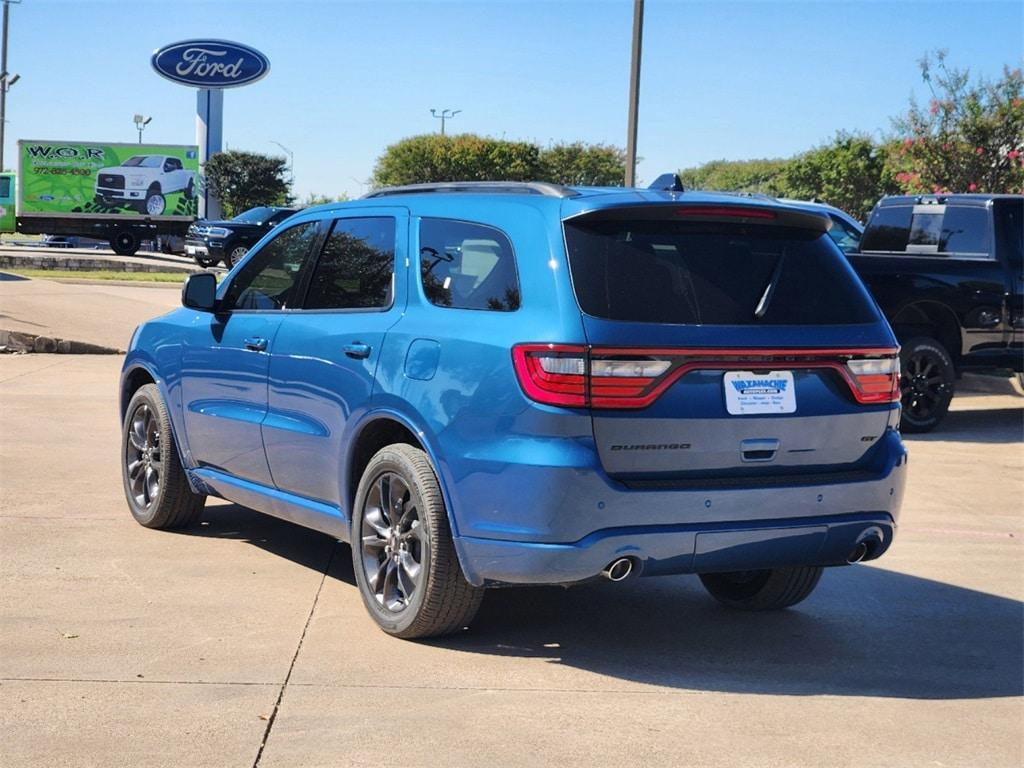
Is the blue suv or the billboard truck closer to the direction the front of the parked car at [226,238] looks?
the blue suv

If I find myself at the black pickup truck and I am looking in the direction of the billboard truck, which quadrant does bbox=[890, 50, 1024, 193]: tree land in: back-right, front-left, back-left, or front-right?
front-right

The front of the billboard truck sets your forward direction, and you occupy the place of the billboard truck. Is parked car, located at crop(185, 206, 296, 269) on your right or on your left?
on your left

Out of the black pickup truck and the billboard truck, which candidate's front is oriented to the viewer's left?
the billboard truck

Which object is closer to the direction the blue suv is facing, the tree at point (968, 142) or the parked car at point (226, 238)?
the parked car

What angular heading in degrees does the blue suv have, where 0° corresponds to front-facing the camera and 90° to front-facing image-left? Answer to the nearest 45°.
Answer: approximately 135°

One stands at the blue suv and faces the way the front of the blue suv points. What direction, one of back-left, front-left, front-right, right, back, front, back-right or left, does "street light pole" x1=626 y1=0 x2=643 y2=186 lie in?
front-right

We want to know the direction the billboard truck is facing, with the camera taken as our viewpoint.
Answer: facing to the left of the viewer

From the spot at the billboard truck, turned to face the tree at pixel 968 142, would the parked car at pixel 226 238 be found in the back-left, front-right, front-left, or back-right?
front-right

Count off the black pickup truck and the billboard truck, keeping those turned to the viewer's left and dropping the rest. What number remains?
1

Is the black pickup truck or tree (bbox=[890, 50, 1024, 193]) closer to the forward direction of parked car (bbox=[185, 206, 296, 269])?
the black pickup truck

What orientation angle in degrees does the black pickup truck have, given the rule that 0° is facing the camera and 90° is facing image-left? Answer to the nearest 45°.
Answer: approximately 225°

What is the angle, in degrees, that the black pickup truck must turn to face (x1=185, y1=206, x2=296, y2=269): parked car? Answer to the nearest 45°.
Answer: approximately 90° to its left
